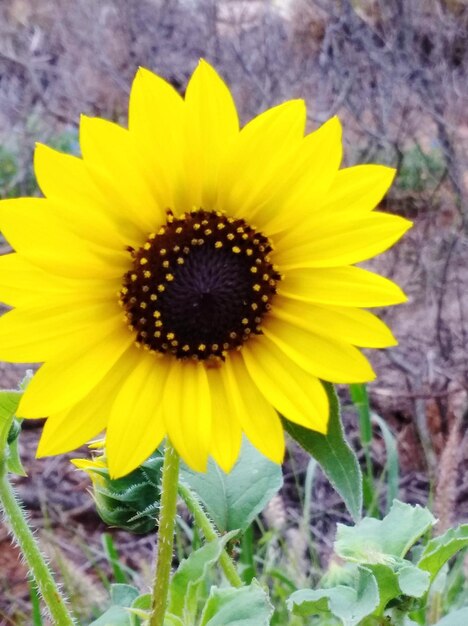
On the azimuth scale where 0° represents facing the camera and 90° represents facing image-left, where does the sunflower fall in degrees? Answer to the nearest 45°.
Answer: approximately 0°
